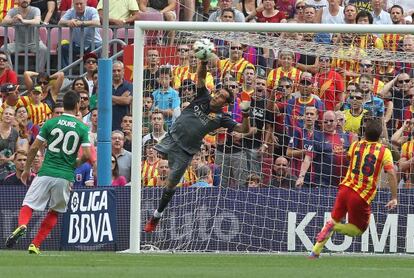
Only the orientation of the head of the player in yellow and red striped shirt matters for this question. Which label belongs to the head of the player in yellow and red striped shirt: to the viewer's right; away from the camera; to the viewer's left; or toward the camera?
away from the camera

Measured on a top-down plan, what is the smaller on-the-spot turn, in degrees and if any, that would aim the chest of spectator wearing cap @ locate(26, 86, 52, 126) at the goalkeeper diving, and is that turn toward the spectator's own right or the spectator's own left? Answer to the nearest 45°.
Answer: approximately 45° to the spectator's own left

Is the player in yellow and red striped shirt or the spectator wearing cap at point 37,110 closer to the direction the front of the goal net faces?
the player in yellow and red striped shirt

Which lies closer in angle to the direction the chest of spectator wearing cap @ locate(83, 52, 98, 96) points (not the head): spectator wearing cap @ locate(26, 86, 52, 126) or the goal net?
the goal net

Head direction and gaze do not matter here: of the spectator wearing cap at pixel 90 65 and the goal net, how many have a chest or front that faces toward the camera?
2

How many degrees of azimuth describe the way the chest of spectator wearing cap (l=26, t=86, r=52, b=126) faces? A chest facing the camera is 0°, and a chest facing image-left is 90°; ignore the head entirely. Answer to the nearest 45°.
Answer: approximately 0°
